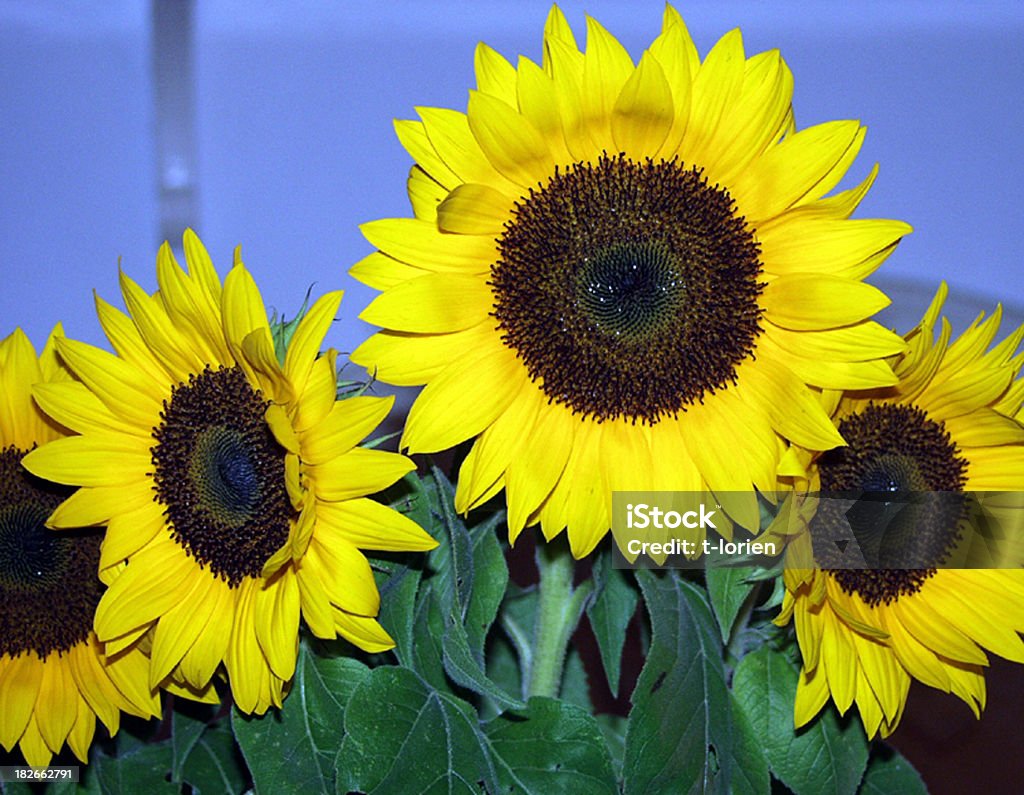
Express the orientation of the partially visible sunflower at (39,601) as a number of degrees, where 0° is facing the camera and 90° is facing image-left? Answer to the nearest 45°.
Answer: approximately 0°

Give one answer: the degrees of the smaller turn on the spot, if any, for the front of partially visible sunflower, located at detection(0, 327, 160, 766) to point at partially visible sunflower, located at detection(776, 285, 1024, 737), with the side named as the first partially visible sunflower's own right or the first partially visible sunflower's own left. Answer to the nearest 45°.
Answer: approximately 45° to the first partially visible sunflower's own left

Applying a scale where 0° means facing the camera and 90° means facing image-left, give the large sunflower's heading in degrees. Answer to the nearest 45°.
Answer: approximately 0°

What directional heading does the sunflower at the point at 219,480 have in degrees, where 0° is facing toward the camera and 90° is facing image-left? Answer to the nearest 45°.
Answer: approximately 45°
